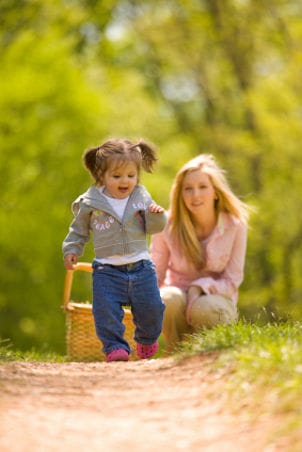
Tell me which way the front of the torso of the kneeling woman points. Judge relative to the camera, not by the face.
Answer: toward the camera
